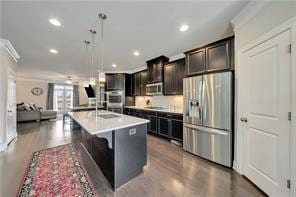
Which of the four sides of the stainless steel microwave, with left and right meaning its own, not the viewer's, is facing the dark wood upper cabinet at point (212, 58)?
left

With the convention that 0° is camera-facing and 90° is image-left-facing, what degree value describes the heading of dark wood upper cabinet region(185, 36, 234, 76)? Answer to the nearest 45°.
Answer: approximately 45°

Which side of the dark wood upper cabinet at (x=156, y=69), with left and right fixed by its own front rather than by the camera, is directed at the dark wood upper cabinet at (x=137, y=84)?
right

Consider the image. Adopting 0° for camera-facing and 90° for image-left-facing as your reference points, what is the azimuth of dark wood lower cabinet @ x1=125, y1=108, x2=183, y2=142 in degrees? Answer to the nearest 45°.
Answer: approximately 45°

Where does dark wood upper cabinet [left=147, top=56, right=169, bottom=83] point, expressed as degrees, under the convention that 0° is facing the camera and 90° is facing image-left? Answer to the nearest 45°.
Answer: approximately 45°

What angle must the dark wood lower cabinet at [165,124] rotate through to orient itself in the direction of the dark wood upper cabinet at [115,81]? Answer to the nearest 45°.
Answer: approximately 90° to its right
